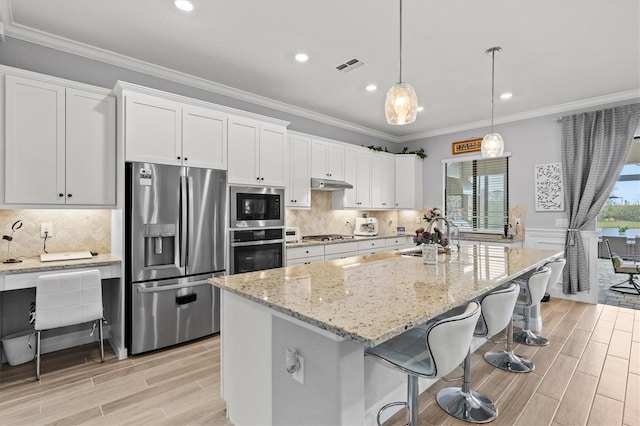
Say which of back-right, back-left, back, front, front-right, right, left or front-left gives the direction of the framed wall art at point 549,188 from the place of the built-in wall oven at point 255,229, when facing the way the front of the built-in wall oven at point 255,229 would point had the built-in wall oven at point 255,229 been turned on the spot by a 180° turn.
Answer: back-right

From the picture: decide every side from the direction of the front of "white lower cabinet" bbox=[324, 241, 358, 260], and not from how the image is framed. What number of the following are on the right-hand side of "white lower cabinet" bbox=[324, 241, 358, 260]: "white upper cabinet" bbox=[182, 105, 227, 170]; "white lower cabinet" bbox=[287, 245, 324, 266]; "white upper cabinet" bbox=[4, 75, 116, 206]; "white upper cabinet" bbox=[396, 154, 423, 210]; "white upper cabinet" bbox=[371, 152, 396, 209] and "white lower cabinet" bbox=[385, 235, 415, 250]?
3

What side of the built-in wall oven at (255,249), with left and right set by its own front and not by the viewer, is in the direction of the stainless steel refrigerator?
right

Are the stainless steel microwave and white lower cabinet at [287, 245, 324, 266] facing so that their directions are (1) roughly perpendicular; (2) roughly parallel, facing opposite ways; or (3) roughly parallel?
roughly parallel

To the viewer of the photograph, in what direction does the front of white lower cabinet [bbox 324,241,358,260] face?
facing the viewer and to the right of the viewer

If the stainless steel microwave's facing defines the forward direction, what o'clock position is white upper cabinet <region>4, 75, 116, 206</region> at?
The white upper cabinet is roughly at 4 o'clock from the stainless steel microwave.

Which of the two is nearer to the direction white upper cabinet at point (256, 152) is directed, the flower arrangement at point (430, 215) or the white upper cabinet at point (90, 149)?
the flower arrangement

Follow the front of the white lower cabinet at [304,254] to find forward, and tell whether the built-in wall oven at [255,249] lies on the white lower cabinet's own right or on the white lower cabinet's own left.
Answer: on the white lower cabinet's own right

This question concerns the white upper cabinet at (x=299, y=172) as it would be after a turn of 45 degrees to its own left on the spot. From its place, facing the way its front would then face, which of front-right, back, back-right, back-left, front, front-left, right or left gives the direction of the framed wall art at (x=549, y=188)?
front

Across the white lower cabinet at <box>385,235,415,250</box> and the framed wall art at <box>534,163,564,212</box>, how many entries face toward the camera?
2

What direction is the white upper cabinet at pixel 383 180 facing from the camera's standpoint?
toward the camera

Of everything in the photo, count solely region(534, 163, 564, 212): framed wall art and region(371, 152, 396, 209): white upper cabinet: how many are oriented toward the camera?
2
